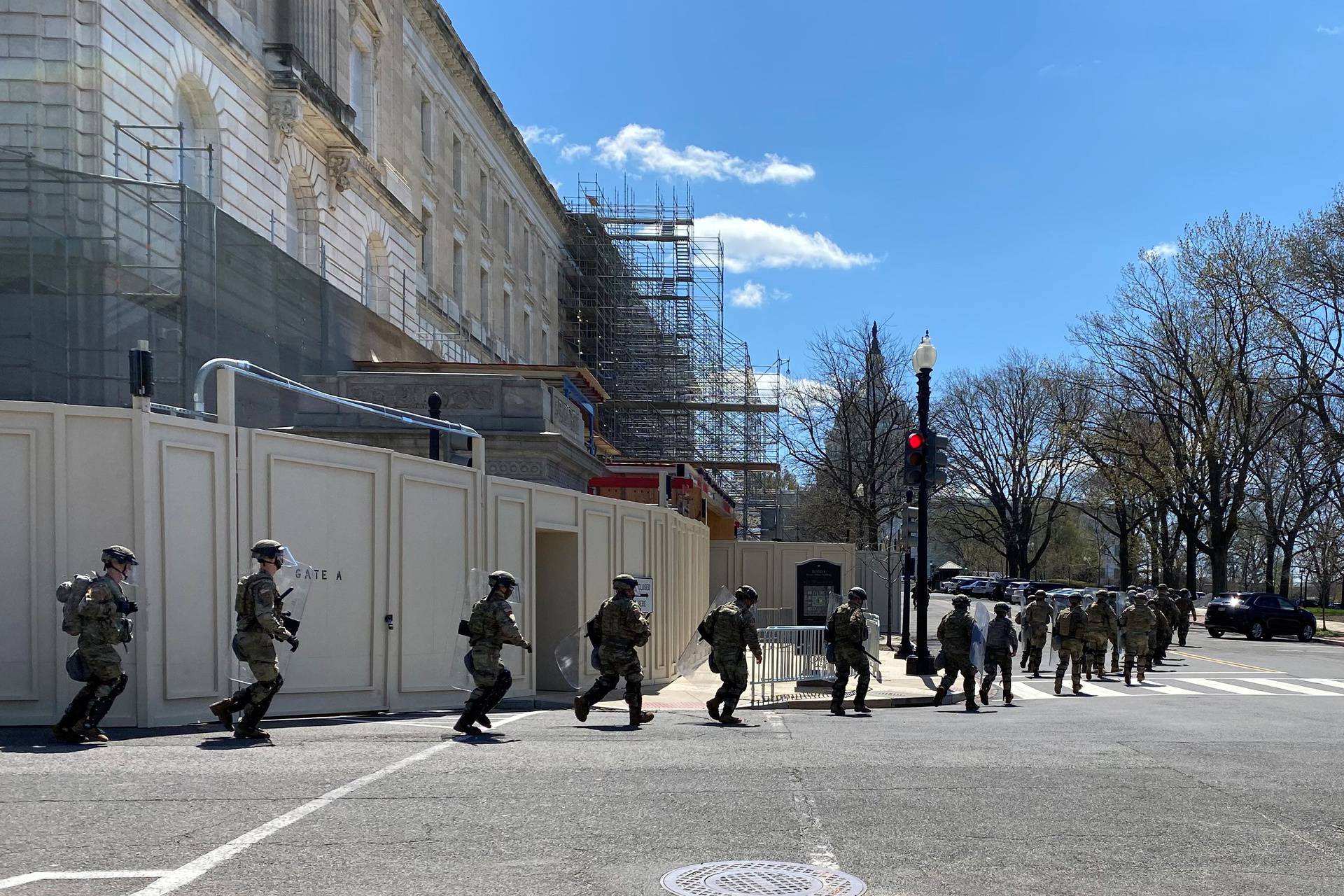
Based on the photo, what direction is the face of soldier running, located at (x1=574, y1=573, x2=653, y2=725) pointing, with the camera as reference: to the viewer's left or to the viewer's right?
to the viewer's right

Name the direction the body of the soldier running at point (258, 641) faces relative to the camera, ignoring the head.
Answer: to the viewer's right

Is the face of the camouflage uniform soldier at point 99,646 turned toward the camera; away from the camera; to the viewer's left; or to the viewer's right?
to the viewer's right

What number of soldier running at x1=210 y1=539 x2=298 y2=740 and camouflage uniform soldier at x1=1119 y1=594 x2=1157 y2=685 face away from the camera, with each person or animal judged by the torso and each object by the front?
1

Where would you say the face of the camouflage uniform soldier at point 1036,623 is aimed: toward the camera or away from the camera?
away from the camera

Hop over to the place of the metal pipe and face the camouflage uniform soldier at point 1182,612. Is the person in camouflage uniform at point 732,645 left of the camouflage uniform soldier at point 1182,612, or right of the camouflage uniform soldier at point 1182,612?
right

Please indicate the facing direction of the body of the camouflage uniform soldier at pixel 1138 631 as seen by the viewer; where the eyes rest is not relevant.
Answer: away from the camera

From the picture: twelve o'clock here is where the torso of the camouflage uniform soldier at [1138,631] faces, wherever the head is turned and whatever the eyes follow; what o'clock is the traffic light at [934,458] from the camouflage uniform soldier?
The traffic light is roughly at 8 o'clock from the camouflage uniform soldier.

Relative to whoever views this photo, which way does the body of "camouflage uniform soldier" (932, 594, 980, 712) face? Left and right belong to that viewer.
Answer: facing away from the viewer and to the right of the viewer

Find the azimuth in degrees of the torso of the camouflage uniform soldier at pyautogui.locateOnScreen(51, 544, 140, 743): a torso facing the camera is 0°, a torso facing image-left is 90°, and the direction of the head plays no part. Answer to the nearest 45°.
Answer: approximately 270°

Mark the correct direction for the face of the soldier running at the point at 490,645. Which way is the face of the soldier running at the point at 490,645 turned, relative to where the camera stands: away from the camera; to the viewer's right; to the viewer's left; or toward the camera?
to the viewer's right

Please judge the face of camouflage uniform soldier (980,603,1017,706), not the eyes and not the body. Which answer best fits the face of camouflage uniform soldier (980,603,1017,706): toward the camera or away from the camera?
away from the camera
